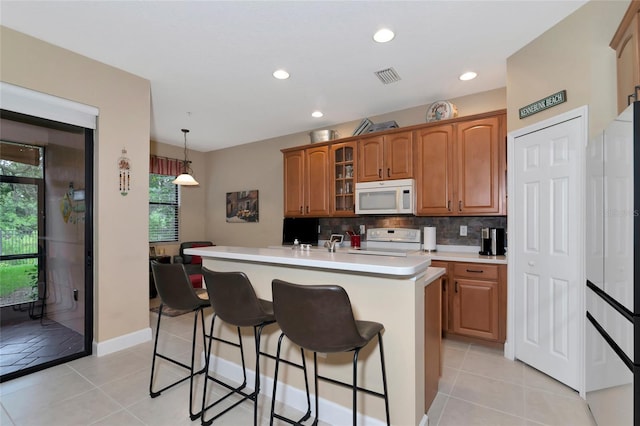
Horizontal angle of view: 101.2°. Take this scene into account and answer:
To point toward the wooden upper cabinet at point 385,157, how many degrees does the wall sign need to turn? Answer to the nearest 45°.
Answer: approximately 45° to its right

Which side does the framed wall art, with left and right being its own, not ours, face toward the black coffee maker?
left

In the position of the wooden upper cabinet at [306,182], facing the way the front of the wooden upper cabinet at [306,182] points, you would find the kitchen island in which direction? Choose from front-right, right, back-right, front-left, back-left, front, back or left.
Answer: front-left

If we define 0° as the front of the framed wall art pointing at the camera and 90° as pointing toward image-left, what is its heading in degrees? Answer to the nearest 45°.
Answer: approximately 45°

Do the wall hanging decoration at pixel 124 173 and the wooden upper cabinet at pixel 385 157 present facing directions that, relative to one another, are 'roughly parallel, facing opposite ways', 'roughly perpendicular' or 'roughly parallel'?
roughly perpendicular

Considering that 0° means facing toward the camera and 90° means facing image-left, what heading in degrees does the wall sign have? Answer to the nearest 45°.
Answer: approximately 45°

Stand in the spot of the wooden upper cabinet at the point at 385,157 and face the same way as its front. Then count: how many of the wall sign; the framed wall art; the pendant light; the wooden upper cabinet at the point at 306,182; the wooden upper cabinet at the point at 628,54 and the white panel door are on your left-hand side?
3
